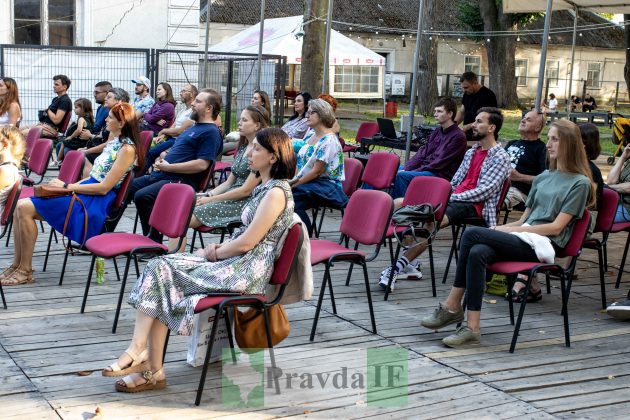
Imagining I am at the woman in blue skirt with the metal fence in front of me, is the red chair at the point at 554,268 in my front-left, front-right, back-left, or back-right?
back-right

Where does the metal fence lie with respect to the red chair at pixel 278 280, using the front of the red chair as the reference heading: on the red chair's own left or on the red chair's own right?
on the red chair's own right

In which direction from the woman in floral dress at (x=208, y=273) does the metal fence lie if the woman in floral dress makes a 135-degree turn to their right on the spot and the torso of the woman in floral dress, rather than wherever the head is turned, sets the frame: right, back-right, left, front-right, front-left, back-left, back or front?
front-left

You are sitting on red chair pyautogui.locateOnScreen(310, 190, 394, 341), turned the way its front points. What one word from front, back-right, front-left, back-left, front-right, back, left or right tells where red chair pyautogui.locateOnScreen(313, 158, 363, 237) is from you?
back-right

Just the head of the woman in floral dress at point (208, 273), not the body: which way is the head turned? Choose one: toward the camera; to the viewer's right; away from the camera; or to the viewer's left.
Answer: to the viewer's left

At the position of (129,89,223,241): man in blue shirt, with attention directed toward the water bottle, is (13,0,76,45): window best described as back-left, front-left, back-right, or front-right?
back-right

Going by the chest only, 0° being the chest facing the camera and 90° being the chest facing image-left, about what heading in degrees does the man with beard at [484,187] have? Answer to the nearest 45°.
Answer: approximately 45°

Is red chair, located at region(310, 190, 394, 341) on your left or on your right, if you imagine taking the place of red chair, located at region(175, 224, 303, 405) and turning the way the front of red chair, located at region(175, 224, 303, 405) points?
on your right

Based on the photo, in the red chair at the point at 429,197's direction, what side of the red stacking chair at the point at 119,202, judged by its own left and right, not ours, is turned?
back

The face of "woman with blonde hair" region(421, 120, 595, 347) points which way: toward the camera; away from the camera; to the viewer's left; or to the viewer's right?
to the viewer's left

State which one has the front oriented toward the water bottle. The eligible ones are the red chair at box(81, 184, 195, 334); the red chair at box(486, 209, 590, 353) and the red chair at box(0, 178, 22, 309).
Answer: the red chair at box(486, 209, 590, 353)

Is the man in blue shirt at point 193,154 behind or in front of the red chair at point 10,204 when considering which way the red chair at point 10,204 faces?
behind

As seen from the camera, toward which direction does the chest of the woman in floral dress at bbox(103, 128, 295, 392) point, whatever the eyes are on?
to the viewer's left

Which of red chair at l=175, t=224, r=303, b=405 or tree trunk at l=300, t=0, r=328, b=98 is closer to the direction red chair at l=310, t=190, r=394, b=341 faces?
the red chair
